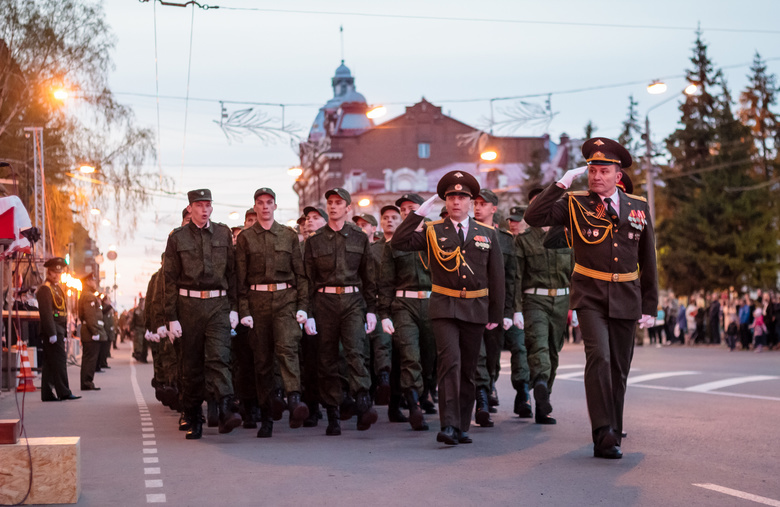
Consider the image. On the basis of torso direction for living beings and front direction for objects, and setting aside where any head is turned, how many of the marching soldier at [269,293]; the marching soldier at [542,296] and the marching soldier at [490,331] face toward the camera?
3

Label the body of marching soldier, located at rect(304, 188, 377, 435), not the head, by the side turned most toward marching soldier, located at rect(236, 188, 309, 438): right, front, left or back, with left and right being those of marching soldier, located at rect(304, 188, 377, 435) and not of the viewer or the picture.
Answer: right

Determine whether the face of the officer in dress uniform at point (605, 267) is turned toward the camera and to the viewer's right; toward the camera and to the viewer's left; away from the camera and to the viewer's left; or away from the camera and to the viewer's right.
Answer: toward the camera and to the viewer's left

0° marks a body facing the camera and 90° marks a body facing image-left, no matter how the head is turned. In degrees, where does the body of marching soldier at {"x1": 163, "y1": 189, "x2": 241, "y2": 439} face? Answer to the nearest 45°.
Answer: approximately 0°

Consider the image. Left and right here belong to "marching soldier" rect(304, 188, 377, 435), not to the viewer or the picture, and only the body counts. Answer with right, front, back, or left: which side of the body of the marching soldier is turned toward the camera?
front

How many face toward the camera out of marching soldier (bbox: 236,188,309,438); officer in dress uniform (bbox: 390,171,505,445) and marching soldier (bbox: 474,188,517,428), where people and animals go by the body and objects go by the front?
3

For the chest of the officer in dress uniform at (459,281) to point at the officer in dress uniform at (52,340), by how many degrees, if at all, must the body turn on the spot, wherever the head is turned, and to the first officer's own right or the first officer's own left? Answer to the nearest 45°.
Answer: approximately 135° to the first officer's own right

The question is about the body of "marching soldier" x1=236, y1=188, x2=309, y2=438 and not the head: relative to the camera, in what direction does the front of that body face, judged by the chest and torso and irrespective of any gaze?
toward the camera

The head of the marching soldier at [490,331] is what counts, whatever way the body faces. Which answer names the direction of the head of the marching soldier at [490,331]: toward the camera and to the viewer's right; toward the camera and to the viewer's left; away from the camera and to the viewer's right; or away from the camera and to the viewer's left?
toward the camera and to the viewer's left
